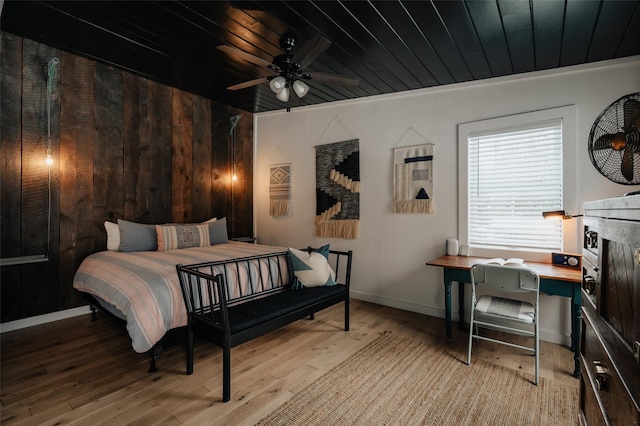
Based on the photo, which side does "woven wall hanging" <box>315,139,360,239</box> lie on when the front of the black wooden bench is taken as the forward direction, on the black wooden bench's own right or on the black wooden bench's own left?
on the black wooden bench's own left

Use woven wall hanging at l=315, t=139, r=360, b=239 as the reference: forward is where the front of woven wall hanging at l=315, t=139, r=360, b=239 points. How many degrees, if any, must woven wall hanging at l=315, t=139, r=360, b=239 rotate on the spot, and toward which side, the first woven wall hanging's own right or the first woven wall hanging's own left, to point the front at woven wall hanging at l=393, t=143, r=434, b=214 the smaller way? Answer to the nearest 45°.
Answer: approximately 90° to the first woven wall hanging's own left

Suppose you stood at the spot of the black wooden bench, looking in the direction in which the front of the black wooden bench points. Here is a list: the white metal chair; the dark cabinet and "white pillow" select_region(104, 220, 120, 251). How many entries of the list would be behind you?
1

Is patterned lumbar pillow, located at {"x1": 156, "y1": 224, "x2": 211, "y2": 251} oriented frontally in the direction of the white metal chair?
yes

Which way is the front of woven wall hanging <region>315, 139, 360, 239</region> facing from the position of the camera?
facing the viewer and to the left of the viewer

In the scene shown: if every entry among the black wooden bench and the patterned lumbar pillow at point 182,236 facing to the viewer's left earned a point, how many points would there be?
0

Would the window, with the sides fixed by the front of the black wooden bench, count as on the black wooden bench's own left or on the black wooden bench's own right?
on the black wooden bench's own left

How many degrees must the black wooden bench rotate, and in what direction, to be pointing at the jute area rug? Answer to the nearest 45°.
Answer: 0° — it already faces it

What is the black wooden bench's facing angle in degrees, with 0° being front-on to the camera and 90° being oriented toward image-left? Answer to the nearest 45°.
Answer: approximately 315°

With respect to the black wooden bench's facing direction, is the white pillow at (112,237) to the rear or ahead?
to the rear

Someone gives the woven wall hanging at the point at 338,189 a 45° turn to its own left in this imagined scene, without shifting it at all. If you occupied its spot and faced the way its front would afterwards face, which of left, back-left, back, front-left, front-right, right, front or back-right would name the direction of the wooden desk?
front-left

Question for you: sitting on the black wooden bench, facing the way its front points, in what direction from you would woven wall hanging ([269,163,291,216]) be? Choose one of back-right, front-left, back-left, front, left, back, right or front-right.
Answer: back-left

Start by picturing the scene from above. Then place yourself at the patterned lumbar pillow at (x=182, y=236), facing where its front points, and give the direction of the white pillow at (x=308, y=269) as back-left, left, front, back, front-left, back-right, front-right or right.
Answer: front

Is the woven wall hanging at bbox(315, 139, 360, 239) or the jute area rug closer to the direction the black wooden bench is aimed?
the jute area rug

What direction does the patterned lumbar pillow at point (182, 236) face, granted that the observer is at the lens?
facing the viewer and to the right of the viewer
